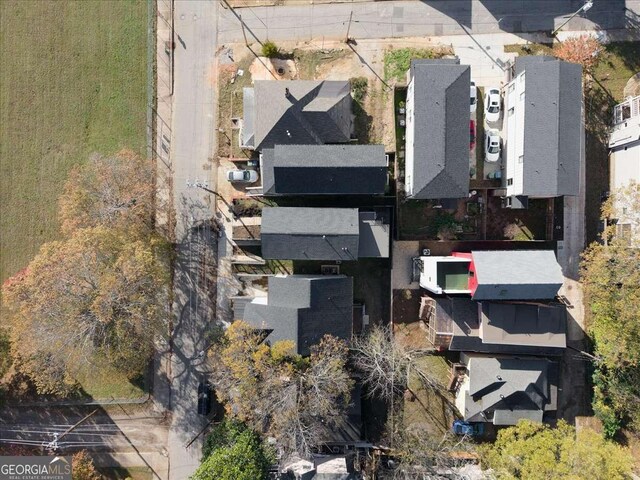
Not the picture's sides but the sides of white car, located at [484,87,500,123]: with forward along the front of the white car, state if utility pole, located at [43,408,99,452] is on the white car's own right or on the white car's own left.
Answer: on the white car's own right

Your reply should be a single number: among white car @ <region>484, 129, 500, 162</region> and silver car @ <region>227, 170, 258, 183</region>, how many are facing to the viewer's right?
1

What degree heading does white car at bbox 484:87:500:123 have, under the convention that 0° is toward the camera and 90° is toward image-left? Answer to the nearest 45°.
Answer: approximately 0°

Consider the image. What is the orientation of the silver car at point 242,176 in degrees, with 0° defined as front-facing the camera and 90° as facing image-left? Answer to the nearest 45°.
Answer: approximately 270°
